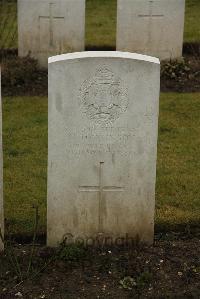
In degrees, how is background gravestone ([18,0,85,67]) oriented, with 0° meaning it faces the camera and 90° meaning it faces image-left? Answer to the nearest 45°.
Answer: approximately 0°

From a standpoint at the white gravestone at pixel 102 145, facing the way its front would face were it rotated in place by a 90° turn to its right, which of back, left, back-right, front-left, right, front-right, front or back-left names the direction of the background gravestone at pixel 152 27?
right

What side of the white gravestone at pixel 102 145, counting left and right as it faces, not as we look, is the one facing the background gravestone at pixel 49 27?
back

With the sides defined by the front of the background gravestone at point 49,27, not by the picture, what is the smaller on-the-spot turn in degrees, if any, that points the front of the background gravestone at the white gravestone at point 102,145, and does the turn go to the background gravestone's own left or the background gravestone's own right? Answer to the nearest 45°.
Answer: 0° — it already faces it

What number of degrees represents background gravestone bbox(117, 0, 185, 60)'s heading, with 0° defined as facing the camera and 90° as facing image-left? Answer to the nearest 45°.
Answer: approximately 0°
